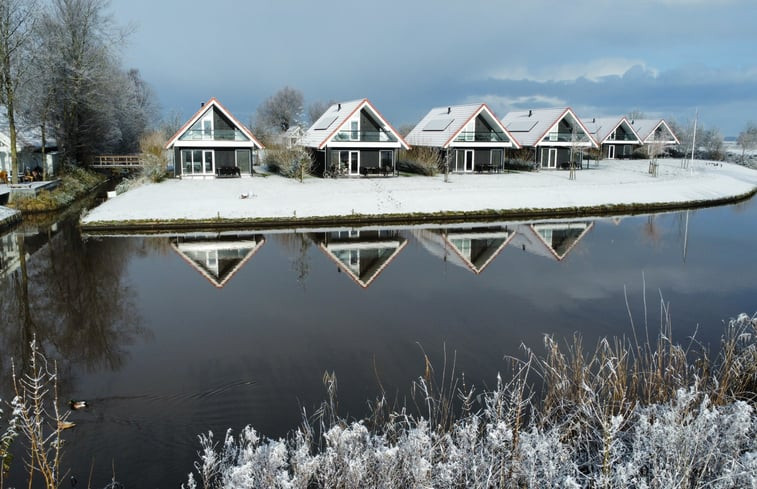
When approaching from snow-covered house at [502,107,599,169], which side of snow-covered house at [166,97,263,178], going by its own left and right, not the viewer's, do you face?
left

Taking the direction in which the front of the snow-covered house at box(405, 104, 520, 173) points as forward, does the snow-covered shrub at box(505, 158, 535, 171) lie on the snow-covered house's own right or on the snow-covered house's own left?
on the snow-covered house's own left

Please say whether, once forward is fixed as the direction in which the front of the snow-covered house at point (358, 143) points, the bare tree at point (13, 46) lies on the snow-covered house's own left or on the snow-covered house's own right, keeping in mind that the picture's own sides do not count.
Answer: on the snow-covered house's own right

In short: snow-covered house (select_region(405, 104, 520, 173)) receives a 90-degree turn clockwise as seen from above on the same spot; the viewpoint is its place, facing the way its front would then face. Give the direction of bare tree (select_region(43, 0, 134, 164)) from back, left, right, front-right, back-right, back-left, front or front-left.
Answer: front-right

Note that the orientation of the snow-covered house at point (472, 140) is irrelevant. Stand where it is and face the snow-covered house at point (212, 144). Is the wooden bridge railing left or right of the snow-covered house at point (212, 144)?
right

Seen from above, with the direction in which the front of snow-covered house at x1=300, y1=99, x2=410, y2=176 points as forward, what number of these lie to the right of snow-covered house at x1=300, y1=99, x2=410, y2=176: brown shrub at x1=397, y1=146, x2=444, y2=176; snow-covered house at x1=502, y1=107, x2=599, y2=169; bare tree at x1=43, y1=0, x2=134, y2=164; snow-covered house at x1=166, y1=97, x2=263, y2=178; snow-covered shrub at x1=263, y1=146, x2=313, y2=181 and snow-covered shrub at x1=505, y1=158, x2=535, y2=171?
3

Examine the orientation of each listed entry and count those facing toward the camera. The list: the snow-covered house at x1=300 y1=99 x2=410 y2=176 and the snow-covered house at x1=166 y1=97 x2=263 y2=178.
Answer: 2

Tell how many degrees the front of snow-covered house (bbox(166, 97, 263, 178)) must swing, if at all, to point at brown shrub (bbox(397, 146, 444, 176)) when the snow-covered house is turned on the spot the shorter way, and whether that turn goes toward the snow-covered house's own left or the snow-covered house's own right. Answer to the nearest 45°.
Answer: approximately 90° to the snow-covered house's own left

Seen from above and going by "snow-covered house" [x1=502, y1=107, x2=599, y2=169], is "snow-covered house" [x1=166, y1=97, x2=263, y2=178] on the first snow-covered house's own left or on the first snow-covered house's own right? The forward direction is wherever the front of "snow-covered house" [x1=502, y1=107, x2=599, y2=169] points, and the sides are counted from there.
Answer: on the first snow-covered house's own right

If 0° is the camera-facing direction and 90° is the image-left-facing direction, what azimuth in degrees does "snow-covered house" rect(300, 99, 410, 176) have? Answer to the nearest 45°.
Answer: approximately 0°

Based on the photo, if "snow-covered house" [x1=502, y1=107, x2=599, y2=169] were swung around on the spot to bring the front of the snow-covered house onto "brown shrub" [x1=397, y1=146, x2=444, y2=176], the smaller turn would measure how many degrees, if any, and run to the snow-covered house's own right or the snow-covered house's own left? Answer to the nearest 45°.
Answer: approximately 90° to the snow-covered house's own right

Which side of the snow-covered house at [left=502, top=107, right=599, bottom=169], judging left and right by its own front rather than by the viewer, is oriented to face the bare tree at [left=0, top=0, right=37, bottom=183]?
right
